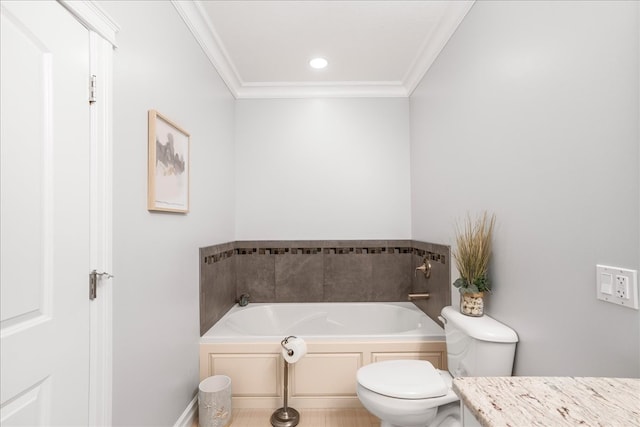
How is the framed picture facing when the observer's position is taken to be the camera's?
facing the viewer and to the right of the viewer

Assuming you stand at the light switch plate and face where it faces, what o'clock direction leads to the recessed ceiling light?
The recessed ceiling light is roughly at 2 o'clock from the light switch plate.

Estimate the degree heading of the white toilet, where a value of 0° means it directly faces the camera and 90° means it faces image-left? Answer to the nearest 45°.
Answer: approximately 90°

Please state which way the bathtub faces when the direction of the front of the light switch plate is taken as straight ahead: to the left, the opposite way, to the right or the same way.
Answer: to the left

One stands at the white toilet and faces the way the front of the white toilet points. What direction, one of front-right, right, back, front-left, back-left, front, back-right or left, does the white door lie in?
front-left

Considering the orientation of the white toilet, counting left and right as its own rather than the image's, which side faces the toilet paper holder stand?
front

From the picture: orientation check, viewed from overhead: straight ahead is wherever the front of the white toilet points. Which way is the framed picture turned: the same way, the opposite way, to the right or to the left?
the opposite way

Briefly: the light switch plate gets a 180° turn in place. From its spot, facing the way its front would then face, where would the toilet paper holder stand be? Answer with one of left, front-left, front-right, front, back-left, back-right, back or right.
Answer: back-left

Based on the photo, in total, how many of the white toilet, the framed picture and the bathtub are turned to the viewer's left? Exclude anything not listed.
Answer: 1

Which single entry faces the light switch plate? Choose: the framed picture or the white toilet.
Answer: the framed picture

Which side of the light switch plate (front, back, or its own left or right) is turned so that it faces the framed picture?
front
